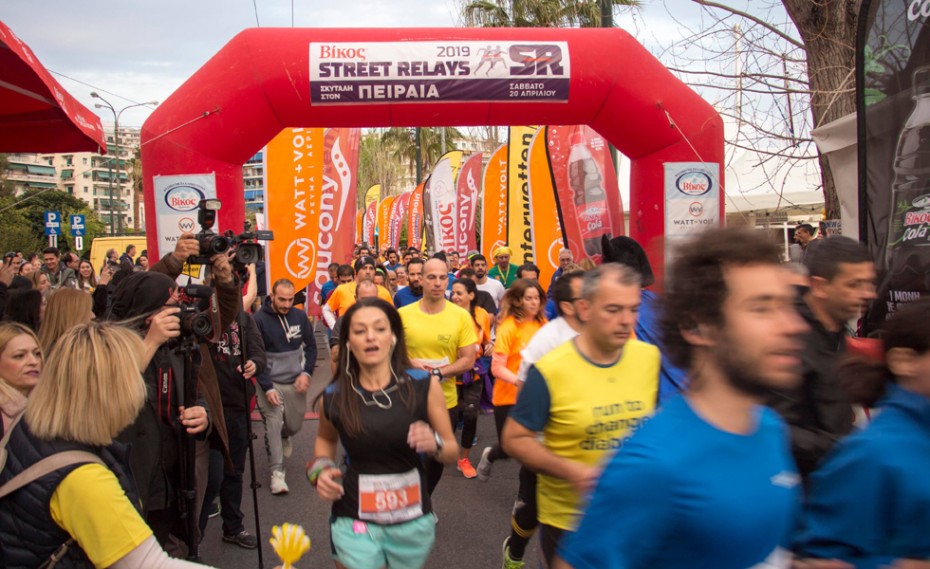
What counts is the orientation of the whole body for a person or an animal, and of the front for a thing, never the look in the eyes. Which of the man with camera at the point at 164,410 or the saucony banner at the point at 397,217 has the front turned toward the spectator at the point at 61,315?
the saucony banner

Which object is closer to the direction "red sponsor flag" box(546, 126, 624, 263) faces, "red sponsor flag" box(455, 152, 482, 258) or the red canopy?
the red canopy

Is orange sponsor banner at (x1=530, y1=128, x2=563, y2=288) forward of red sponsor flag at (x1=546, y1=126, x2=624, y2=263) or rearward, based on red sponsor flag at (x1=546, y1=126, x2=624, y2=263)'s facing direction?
rearward

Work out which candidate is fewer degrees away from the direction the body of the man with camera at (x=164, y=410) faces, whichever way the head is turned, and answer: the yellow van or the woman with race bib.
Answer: the woman with race bib

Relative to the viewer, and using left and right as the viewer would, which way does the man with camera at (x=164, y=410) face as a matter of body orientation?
facing to the right of the viewer

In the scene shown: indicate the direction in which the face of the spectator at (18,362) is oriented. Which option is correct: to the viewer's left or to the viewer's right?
to the viewer's right
